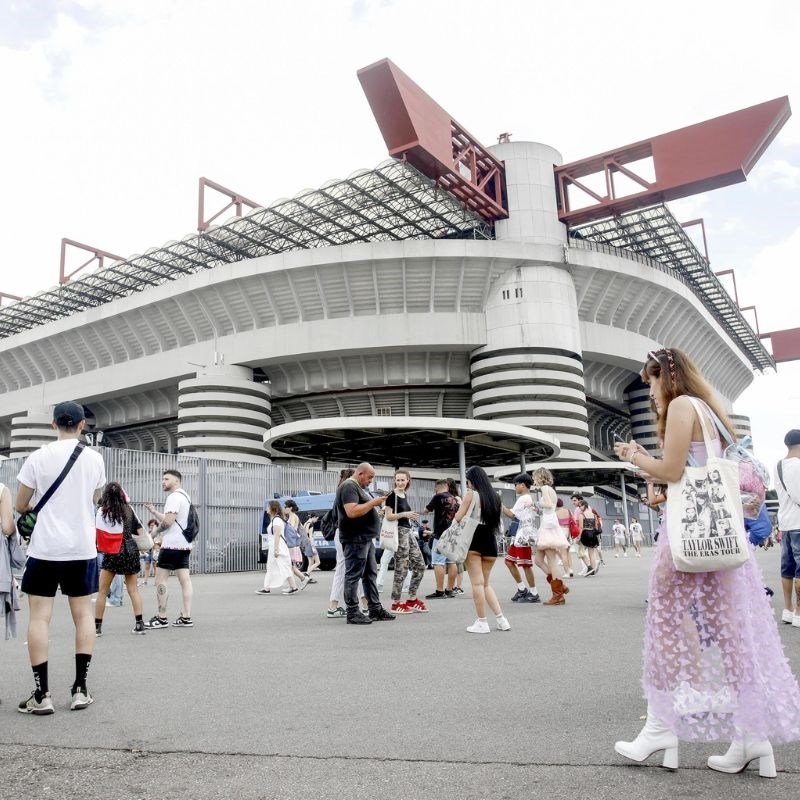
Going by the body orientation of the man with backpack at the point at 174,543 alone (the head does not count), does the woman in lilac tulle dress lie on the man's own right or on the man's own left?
on the man's own left

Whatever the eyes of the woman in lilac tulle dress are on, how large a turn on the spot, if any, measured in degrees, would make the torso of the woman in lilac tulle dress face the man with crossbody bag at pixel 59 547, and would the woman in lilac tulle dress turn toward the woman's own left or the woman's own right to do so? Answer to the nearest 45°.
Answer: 0° — they already face them

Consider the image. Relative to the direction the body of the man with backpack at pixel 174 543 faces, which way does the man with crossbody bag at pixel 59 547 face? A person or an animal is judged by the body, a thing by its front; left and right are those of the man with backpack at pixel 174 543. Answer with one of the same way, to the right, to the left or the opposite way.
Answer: to the right

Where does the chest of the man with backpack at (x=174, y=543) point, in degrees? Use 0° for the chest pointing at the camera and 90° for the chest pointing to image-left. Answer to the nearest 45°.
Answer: approximately 90°

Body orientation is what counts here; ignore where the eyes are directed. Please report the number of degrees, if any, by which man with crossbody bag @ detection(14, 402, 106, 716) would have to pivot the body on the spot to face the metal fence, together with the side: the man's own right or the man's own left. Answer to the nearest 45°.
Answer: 0° — they already face it

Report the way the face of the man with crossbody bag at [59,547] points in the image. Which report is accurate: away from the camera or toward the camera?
away from the camera

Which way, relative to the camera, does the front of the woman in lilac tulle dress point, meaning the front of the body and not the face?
to the viewer's left

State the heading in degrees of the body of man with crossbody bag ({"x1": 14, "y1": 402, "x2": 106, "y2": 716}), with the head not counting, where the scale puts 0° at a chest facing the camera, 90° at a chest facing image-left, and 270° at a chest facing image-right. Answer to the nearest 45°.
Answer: approximately 180°
